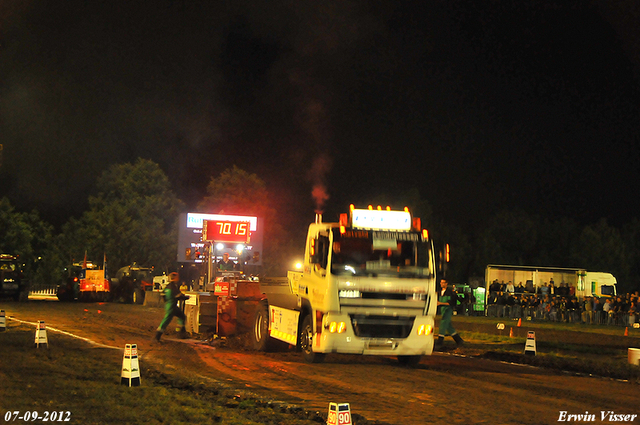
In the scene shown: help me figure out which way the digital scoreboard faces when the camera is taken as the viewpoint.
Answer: facing the viewer

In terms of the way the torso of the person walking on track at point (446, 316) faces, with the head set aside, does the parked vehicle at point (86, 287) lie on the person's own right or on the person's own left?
on the person's own right

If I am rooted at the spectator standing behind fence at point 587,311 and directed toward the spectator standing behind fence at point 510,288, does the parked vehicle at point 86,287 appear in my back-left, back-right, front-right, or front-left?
front-left

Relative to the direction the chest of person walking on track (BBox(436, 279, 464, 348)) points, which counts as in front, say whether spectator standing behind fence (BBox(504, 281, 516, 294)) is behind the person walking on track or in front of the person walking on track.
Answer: behind

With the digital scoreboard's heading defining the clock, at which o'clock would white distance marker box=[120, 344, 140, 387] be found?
The white distance marker is roughly at 12 o'clock from the digital scoreboard.

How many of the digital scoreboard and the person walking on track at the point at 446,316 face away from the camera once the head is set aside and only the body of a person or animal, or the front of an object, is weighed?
0

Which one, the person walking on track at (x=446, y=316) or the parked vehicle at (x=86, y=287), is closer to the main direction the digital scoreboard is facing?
the person walking on track

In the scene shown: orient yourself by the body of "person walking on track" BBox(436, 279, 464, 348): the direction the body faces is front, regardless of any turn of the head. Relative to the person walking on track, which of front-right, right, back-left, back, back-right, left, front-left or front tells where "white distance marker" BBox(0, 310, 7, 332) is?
front-right

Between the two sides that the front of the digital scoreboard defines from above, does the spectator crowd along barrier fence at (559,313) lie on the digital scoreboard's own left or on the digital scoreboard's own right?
on the digital scoreboard's own left

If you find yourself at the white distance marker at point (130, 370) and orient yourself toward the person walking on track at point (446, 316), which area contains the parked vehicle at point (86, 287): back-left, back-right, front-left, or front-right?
front-left

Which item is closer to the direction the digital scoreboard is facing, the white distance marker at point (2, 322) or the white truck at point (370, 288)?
the white truck

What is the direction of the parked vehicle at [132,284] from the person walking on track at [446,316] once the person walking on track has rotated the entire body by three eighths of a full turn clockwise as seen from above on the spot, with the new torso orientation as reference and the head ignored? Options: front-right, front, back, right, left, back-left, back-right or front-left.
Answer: front-left

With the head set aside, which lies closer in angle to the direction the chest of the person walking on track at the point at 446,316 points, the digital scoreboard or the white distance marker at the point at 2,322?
the white distance marker
